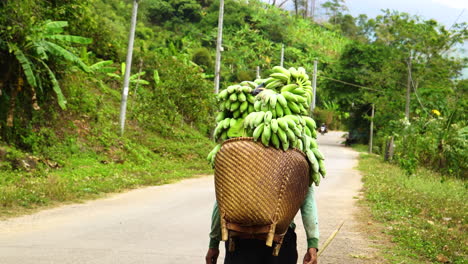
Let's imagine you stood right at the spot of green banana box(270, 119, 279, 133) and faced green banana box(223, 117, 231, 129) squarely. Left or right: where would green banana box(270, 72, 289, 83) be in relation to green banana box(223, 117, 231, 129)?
right

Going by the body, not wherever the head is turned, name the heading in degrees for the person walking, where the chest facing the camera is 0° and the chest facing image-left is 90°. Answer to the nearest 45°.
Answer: approximately 180°
